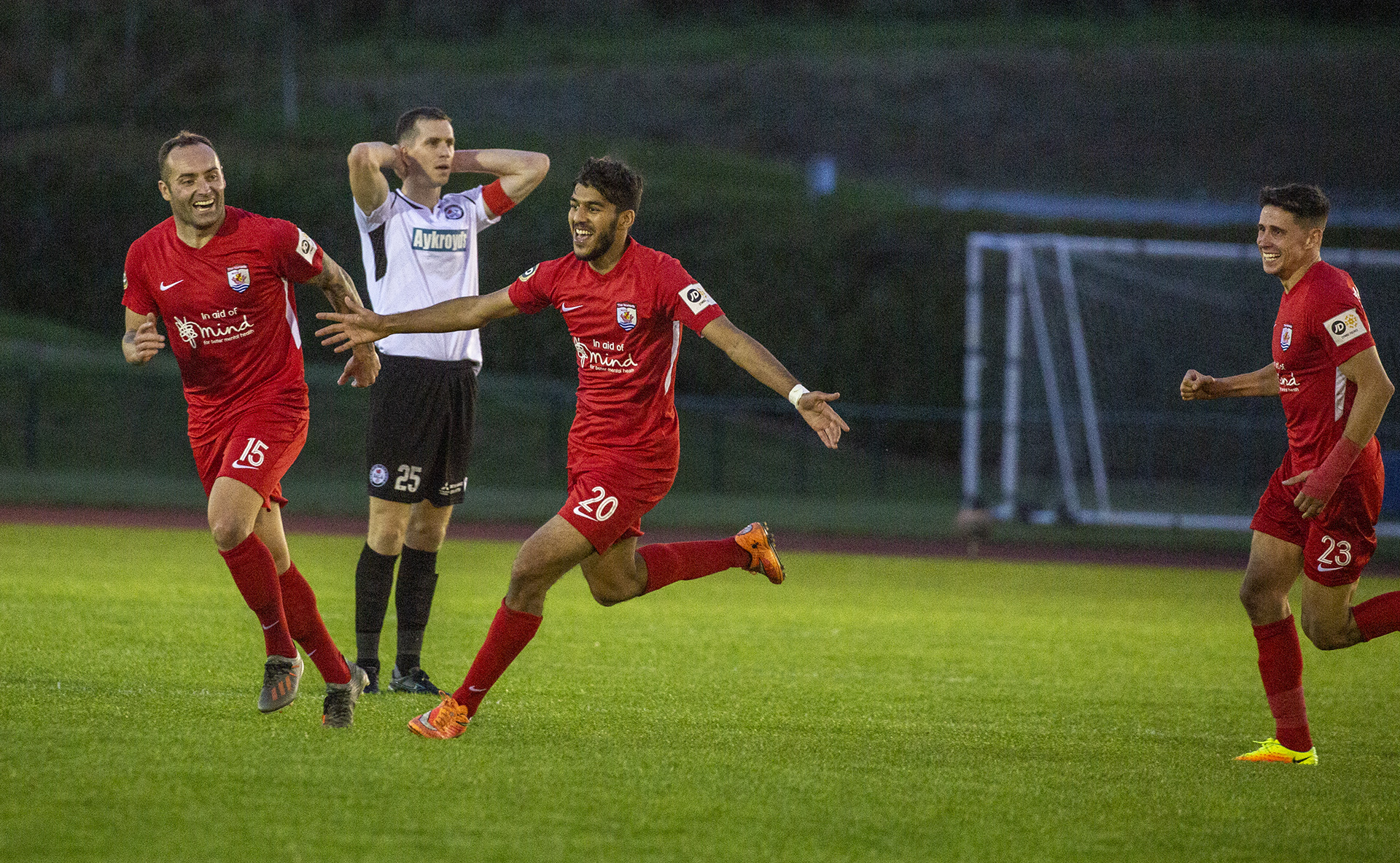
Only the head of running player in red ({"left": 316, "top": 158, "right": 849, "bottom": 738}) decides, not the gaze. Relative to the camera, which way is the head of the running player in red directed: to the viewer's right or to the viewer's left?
to the viewer's left

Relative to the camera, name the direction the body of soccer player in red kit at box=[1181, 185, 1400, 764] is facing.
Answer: to the viewer's left

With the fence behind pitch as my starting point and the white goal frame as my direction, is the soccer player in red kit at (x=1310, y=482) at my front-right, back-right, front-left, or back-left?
front-right

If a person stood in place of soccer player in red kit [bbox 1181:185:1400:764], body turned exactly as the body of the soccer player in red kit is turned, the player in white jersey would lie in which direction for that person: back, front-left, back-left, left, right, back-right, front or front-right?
front

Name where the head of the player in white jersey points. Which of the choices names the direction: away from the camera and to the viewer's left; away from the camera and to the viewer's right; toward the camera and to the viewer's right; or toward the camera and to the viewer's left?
toward the camera and to the viewer's right

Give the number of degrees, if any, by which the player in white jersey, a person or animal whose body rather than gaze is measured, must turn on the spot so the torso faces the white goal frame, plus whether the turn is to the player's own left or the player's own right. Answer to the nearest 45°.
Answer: approximately 90° to the player's own left

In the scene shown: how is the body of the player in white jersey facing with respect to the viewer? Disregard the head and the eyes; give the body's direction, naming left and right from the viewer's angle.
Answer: facing the viewer and to the right of the viewer

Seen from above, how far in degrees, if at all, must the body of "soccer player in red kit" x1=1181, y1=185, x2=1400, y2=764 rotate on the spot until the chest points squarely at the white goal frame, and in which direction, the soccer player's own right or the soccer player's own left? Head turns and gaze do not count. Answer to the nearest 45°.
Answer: approximately 90° to the soccer player's own right

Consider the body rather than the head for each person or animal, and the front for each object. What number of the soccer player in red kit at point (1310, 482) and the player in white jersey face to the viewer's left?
1

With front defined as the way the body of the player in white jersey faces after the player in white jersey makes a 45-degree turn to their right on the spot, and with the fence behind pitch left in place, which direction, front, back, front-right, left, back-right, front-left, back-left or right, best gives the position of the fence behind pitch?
back

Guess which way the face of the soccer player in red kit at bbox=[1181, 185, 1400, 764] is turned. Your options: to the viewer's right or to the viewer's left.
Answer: to the viewer's left
